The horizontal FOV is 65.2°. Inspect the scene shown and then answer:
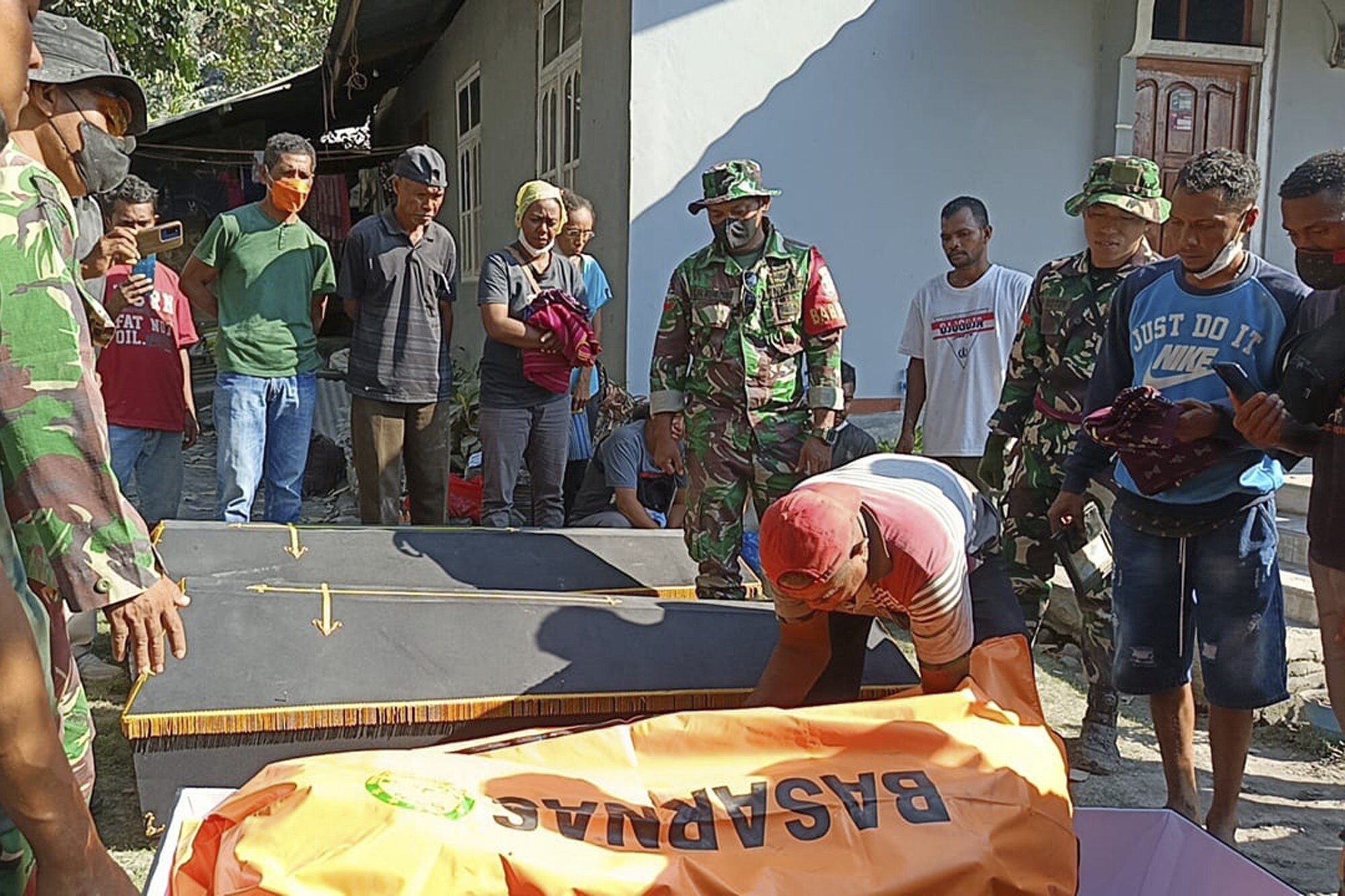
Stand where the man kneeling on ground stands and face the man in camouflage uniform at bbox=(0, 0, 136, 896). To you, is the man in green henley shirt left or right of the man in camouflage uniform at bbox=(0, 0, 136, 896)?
right

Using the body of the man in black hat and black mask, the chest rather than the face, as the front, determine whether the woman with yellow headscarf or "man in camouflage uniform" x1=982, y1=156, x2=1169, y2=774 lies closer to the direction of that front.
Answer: the man in camouflage uniform

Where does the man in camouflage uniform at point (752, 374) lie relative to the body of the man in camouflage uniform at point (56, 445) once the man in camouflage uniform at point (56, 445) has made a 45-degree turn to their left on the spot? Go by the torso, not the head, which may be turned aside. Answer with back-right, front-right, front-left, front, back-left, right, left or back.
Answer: front

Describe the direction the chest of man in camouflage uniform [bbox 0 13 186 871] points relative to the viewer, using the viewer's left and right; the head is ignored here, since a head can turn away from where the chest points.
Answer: facing to the right of the viewer

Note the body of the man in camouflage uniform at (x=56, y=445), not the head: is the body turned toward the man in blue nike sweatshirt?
yes

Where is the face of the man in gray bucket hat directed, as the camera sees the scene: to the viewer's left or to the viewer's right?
to the viewer's right

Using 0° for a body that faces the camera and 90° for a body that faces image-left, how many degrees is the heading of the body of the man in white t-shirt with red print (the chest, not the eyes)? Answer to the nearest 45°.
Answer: approximately 0°

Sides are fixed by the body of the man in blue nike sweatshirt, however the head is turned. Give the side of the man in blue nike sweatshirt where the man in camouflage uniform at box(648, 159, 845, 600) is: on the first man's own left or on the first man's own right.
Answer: on the first man's own right

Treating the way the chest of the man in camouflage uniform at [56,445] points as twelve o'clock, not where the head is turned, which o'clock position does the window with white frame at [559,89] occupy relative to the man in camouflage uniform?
The window with white frame is roughly at 10 o'clock from the man in camouflage uniform.
